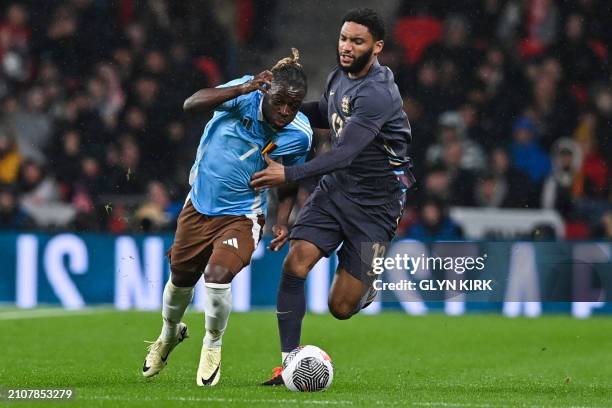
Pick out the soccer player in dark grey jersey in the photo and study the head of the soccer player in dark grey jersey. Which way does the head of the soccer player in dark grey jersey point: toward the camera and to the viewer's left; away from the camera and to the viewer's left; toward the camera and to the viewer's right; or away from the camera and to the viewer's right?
toward the camera and to the viewer's left

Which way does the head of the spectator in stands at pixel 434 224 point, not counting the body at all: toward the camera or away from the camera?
toward the camera

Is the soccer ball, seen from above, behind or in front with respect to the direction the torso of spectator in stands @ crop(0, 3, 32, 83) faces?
in front

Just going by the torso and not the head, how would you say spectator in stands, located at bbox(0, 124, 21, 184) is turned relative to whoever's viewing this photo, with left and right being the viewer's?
facing the viewer

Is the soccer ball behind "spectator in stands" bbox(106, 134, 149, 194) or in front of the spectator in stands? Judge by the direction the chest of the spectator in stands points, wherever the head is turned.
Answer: in front

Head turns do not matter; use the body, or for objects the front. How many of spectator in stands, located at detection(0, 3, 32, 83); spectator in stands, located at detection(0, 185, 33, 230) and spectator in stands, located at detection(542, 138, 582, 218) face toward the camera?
3

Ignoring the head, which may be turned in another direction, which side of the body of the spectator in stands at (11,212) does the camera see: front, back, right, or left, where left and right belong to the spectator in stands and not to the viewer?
front

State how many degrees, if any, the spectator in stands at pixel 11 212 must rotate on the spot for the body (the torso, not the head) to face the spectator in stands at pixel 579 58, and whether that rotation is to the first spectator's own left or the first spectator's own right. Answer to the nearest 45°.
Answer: approximately 90° to the first spectator's own left

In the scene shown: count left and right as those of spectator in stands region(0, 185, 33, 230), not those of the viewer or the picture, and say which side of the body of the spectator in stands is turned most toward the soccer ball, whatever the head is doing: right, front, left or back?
front

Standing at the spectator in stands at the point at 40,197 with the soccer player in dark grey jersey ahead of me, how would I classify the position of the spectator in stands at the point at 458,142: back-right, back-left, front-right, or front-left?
front-left

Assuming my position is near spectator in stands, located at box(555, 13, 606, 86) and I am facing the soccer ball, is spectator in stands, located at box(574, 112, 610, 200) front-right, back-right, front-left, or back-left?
front-left

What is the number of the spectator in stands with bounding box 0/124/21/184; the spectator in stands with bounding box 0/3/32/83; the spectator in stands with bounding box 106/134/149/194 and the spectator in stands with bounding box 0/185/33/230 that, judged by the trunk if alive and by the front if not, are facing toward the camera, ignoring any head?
4

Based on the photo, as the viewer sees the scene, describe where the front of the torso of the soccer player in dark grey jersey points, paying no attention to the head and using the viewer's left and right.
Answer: facing the viewer and to the left of the viewer

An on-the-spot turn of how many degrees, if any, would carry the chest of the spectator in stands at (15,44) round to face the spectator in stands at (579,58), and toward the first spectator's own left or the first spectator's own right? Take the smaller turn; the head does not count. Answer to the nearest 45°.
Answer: approximately 45° to the first spectator's own left

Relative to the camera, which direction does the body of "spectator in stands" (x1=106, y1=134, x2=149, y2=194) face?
toward the camera
